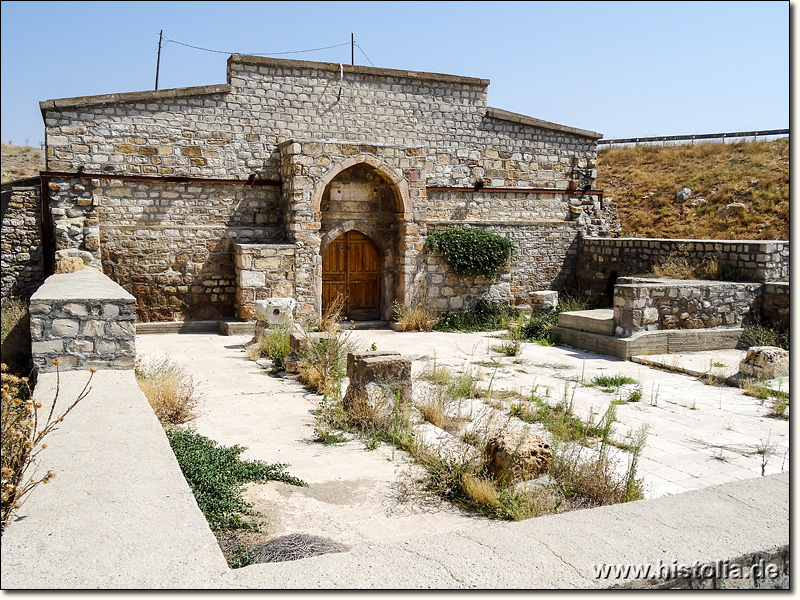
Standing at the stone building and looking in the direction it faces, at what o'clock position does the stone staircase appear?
The stone staircase is roughly at 10 o'clock from the stone building.

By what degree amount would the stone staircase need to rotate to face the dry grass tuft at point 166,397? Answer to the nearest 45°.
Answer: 0° — it already faces it

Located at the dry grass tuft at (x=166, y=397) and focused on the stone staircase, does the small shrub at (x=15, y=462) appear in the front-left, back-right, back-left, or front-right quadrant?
back-right

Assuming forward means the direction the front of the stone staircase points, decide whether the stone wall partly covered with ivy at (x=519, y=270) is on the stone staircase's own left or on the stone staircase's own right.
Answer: on the stone staircase's own right

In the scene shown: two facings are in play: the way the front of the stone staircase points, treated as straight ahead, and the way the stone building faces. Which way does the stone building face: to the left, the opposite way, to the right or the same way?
to the left

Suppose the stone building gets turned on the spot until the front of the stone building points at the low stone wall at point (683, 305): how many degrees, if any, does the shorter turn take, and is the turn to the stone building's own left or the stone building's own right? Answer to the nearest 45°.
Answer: approximately 45° to the stone building's own left

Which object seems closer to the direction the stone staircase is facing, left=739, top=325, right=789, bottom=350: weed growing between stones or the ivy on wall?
the ivy on wall

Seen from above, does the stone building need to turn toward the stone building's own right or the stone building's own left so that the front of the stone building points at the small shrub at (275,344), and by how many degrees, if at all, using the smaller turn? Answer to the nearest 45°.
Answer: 0° — it already faces it

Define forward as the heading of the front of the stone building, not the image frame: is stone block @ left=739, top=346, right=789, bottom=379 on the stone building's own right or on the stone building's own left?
on the stone building's own left

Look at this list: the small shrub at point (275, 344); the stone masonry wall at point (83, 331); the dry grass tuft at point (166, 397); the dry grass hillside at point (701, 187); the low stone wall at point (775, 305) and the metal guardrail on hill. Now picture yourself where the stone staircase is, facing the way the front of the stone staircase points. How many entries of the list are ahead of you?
3

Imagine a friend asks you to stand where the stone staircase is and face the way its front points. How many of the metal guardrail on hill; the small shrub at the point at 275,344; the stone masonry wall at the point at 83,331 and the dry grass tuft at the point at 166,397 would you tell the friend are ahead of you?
3

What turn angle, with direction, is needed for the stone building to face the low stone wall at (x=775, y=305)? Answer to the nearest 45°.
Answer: approximately 90° to its left

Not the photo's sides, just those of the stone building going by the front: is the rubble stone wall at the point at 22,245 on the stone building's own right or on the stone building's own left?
on the stone building's own right

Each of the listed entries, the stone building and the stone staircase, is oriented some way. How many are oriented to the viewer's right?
0

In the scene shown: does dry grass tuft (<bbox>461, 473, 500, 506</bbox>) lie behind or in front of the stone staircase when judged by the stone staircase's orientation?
in front

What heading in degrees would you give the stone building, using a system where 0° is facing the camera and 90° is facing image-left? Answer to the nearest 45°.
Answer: approximately 0°

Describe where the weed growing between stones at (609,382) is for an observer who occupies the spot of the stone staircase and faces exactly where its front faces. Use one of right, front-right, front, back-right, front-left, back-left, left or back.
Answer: front-left

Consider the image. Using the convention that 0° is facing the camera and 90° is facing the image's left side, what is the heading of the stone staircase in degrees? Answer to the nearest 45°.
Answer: approximately 45°

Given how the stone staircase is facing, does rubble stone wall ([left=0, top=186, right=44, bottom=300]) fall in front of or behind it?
in front
